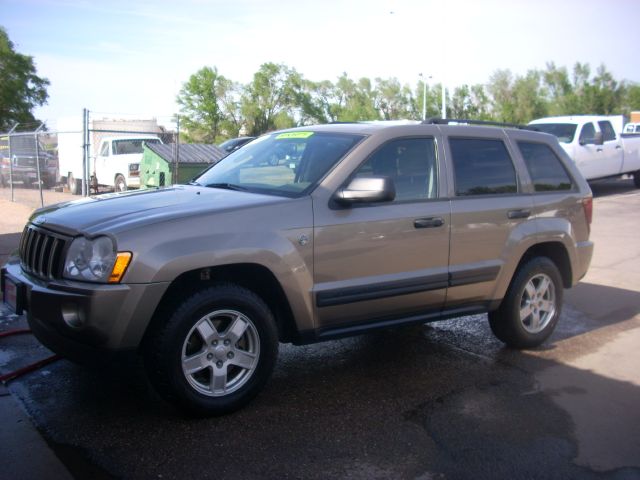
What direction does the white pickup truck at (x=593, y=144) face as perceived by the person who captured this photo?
facing the viewer and to the left of the viewer

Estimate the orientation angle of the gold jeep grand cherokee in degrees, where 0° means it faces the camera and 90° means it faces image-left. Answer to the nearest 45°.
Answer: approximately 45°

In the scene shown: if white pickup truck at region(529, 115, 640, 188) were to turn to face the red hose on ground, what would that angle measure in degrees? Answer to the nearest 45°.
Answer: approximately 45° to its left

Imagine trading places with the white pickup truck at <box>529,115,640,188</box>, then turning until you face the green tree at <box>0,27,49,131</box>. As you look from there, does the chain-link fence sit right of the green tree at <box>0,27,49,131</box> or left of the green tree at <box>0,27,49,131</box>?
left

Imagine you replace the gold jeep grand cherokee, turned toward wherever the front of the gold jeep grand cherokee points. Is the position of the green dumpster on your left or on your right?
on your right

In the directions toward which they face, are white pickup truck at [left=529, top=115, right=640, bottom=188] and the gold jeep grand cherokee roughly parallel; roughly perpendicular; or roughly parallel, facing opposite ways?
roughly parallel

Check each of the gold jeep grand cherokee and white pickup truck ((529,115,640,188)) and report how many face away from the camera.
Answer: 0

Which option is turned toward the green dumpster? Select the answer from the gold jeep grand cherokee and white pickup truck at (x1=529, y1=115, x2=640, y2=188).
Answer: the white pickup truck

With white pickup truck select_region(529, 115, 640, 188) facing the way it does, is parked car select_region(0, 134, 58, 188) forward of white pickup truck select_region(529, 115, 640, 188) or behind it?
forward

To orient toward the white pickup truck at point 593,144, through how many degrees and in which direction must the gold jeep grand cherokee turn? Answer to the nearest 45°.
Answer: approximately 180°
